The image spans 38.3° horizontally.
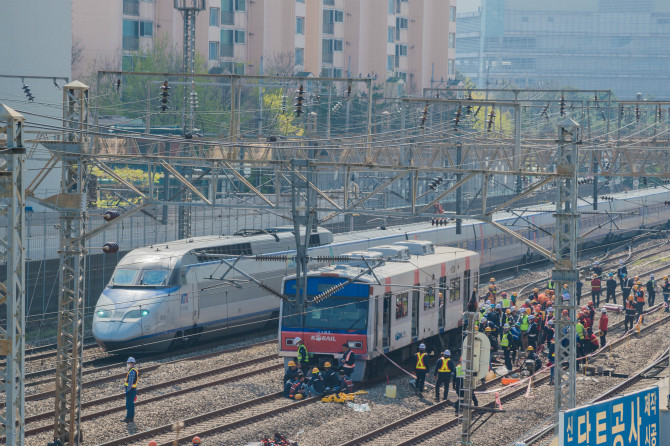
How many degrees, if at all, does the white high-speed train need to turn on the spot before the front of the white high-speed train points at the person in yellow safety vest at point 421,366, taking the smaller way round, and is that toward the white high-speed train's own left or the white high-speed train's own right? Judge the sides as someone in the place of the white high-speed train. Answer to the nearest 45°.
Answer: approximately 90° to the white high-speed train's own left

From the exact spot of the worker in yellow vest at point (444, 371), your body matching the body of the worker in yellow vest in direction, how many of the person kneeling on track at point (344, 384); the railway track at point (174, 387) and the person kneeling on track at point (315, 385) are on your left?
3

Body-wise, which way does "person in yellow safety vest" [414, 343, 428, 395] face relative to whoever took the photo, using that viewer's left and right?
facing away from the viewer

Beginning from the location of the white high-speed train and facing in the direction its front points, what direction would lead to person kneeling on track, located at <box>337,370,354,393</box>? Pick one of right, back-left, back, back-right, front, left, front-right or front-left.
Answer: left

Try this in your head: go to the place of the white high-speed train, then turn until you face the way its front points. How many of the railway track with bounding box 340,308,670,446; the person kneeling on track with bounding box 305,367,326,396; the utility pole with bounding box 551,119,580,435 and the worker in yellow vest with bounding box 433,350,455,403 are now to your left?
4

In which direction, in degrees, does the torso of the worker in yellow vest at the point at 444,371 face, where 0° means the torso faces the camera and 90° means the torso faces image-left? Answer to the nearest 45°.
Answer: approximately 180°

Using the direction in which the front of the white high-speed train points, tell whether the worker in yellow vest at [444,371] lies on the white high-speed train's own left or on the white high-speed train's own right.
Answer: on the white high-speed train's own left

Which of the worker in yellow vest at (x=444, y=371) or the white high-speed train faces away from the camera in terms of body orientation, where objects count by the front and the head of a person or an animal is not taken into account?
the worker in yellow vest

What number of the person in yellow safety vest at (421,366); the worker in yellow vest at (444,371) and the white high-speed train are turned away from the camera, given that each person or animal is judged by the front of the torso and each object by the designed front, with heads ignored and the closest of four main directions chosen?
2
